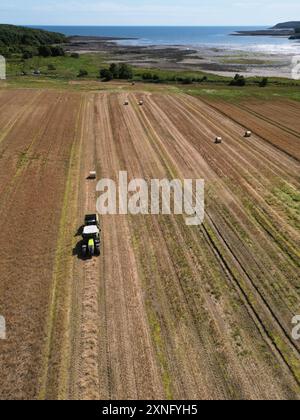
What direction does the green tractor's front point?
toward the camera
